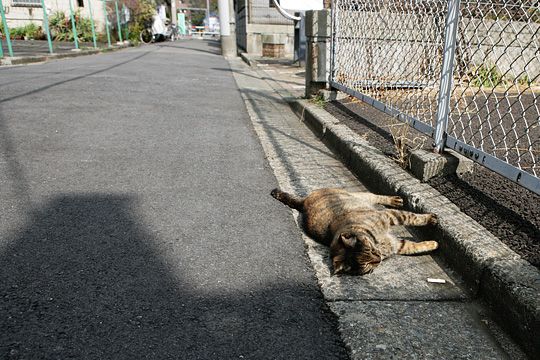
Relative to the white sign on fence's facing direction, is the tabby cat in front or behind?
in front

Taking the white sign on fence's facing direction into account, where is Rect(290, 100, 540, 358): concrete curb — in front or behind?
in front

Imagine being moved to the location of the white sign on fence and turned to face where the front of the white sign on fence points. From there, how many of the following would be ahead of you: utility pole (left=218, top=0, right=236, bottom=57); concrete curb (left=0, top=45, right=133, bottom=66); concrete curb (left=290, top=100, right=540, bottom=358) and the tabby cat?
2
